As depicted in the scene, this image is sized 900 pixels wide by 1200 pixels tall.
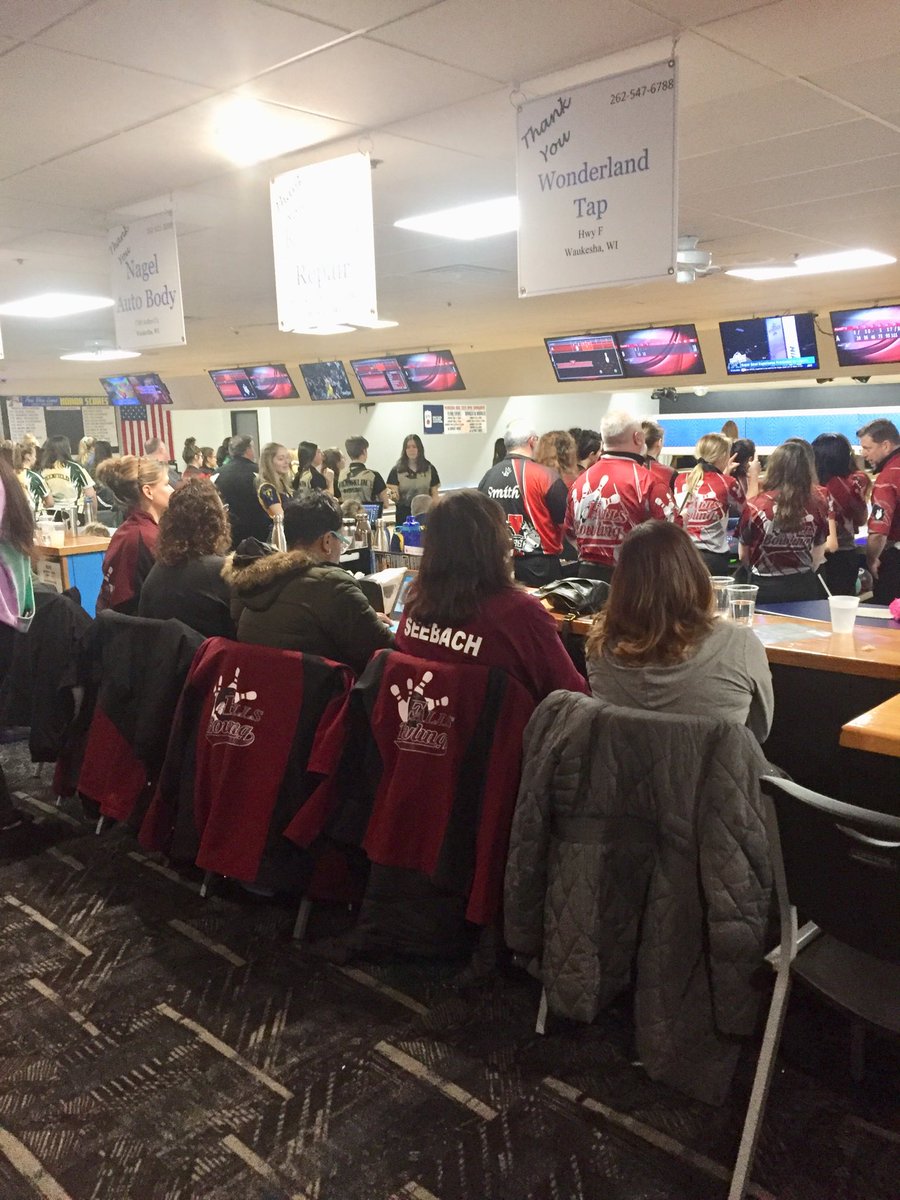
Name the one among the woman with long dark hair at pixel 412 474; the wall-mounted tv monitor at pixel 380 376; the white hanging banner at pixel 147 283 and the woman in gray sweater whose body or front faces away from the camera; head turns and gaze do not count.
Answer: the woman in gray sweater

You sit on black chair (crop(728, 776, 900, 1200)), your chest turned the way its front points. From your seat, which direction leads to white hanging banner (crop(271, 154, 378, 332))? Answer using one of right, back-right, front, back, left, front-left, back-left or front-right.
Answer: left

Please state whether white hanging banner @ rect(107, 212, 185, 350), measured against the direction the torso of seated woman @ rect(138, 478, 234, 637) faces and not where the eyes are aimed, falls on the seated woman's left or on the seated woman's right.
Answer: on the seated woman's left

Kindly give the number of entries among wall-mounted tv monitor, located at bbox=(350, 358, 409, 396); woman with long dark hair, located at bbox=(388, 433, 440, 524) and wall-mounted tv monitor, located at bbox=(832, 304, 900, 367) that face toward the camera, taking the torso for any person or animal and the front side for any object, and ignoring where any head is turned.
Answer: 3

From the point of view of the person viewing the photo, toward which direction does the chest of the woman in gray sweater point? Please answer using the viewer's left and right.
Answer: facing away from the viewer

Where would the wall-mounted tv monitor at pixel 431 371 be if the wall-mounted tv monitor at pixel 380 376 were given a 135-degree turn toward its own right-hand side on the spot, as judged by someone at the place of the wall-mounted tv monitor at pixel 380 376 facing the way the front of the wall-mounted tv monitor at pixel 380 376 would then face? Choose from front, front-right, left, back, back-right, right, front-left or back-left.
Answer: back

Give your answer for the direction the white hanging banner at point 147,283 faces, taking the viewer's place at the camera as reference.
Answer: facing the viewer and to the left of the viewer

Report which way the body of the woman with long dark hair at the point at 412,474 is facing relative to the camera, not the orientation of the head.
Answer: toward the camera

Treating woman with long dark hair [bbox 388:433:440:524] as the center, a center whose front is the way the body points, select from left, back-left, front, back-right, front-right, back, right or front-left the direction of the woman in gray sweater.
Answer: front

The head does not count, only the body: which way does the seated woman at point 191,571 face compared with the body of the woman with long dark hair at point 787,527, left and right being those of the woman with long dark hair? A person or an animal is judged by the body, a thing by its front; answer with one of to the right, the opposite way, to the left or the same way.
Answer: the same way

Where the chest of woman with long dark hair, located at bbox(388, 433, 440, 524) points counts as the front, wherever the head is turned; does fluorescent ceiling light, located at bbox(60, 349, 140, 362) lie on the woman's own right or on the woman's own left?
on the woman's own right

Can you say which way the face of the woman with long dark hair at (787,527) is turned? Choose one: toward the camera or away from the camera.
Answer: away from the camera

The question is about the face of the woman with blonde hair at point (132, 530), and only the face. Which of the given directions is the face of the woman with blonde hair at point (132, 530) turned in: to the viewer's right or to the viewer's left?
to the viewer's right

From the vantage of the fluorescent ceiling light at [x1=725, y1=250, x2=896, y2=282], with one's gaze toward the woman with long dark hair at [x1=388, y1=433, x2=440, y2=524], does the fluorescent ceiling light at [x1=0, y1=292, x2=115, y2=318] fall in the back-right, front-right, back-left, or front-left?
front-left

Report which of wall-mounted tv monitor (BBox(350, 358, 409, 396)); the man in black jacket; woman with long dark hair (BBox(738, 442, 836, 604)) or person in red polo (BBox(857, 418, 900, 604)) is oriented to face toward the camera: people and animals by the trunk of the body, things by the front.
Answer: the wall-mounted tv monitor

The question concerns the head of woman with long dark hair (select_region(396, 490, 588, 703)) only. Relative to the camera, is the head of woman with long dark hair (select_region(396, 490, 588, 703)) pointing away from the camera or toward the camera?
away from the camera

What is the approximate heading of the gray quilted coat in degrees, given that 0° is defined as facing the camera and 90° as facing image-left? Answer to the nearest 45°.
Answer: approximately 180°

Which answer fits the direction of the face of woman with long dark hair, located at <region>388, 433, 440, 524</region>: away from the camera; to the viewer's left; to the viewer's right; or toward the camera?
toward the camera
